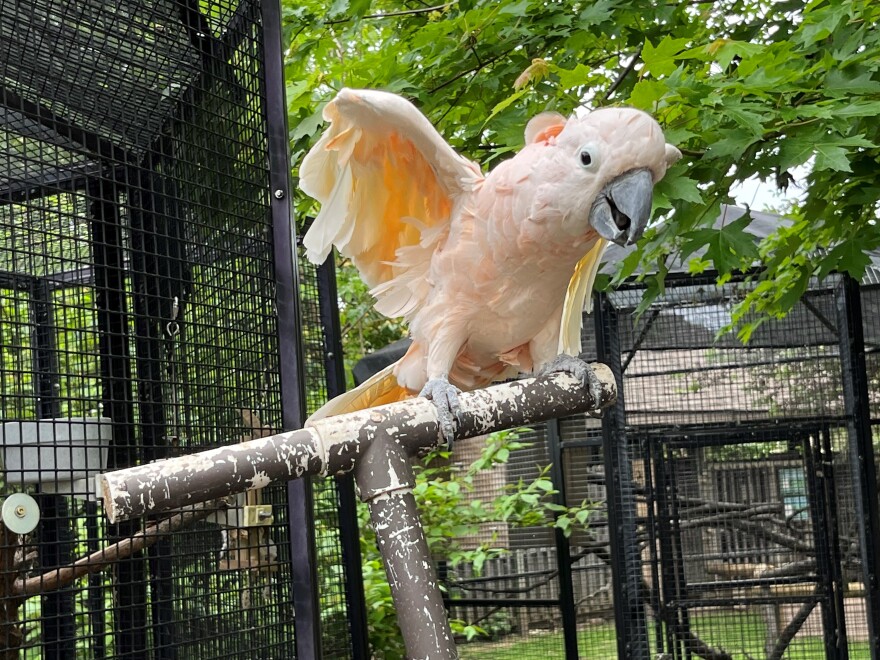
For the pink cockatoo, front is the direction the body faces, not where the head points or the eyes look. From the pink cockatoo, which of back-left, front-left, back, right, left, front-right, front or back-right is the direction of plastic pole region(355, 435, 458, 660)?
front-right

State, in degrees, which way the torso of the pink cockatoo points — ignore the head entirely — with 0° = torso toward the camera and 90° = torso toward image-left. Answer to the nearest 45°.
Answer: approximately 315°
